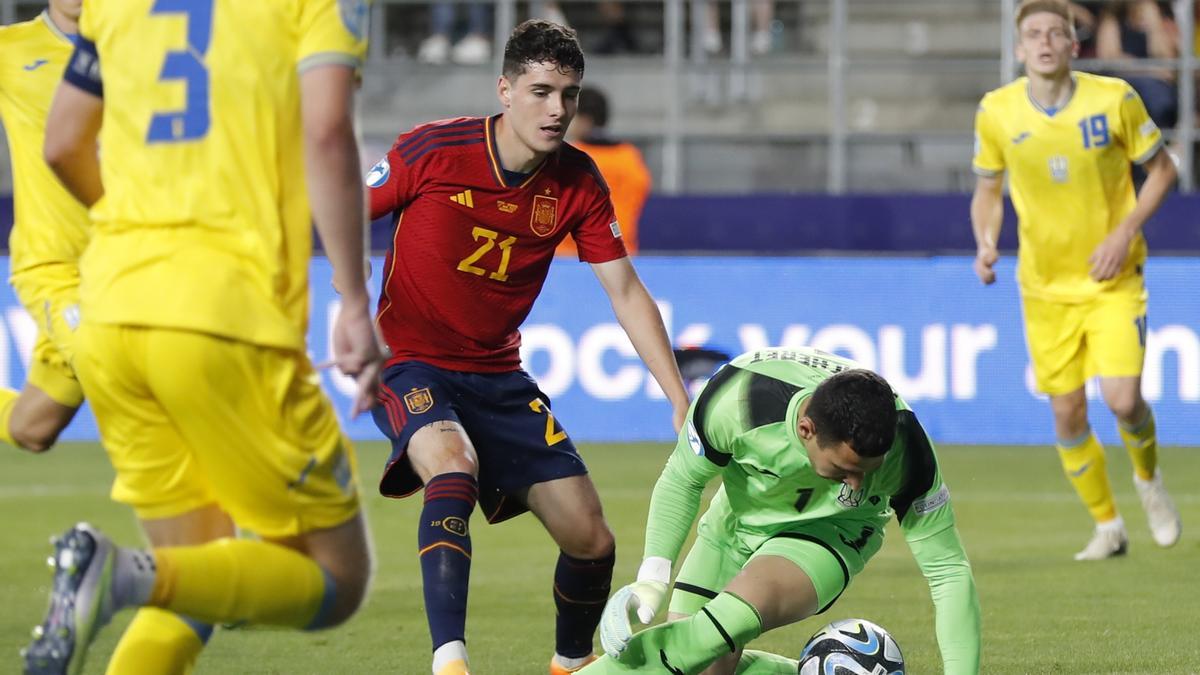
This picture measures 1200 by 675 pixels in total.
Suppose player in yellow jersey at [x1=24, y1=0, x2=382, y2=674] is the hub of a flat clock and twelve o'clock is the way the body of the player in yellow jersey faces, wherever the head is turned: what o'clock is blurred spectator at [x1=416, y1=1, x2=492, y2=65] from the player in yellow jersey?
The blurred spectator is roughly at 11 o'clock from the player in yellow jersey.

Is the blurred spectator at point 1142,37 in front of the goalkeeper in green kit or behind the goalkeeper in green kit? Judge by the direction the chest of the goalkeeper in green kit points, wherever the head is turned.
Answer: behind

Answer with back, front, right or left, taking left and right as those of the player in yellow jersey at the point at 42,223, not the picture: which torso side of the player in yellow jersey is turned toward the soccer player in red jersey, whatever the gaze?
front

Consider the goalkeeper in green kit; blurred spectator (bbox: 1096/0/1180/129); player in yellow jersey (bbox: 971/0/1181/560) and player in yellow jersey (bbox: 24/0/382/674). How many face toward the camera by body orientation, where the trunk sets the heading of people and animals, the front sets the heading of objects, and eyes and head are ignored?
3

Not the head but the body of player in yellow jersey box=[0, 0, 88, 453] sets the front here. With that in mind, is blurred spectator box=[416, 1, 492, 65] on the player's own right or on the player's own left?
on the player's own left

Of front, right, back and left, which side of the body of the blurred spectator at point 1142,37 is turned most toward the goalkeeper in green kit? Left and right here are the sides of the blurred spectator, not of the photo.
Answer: front
